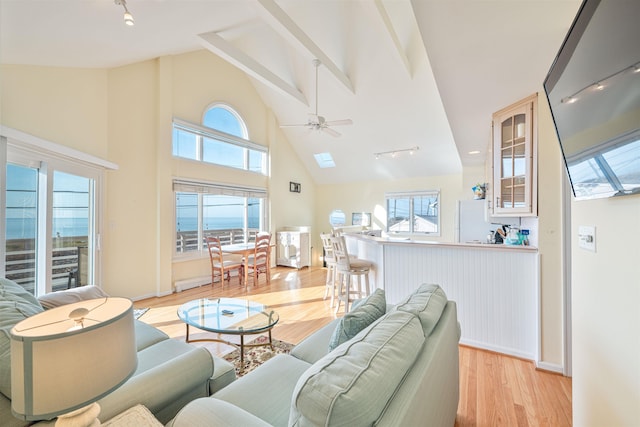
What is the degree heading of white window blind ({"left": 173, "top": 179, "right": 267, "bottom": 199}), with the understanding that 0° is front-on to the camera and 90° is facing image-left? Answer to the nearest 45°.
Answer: approximately 315°

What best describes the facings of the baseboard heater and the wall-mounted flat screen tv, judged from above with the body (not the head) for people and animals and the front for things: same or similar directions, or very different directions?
very different directions

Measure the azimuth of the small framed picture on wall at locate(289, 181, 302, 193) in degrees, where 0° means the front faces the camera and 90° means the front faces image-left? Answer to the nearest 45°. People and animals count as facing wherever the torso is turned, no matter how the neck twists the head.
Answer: approximately 315°

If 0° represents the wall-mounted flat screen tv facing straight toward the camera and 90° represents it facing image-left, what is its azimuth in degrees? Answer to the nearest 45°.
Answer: approximately 45°
